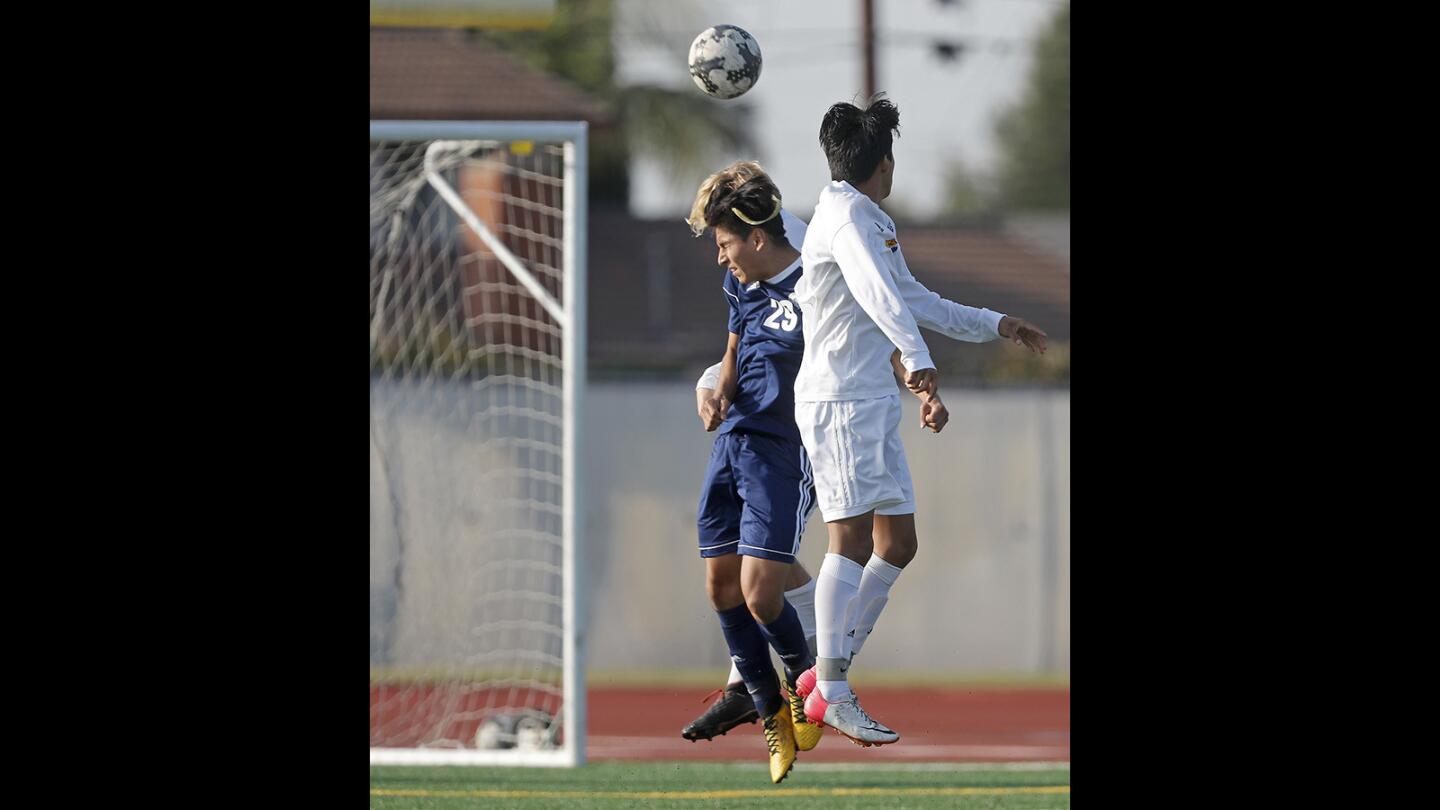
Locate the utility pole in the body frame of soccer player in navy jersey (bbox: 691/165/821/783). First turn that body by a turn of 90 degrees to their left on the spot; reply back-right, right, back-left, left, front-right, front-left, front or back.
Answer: back-left

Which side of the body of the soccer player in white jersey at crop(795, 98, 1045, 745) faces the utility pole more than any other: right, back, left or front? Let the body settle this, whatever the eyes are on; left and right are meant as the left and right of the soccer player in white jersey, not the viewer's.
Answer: left

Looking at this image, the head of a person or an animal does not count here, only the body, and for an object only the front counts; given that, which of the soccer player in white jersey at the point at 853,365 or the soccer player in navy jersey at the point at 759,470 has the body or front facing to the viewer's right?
the soccer player in white jersey

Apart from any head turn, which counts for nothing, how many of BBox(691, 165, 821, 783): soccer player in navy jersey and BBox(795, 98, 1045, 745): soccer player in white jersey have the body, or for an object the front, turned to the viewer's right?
1

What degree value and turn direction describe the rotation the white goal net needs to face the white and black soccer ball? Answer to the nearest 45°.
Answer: approximately 45° to its right

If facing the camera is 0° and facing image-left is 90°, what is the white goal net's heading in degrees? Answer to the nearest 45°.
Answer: approximately 315°

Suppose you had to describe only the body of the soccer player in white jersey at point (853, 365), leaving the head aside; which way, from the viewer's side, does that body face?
to the viewer's right

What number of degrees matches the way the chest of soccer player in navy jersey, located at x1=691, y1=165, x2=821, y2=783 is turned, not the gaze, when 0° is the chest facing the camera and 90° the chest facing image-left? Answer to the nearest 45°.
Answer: approximately 45°
